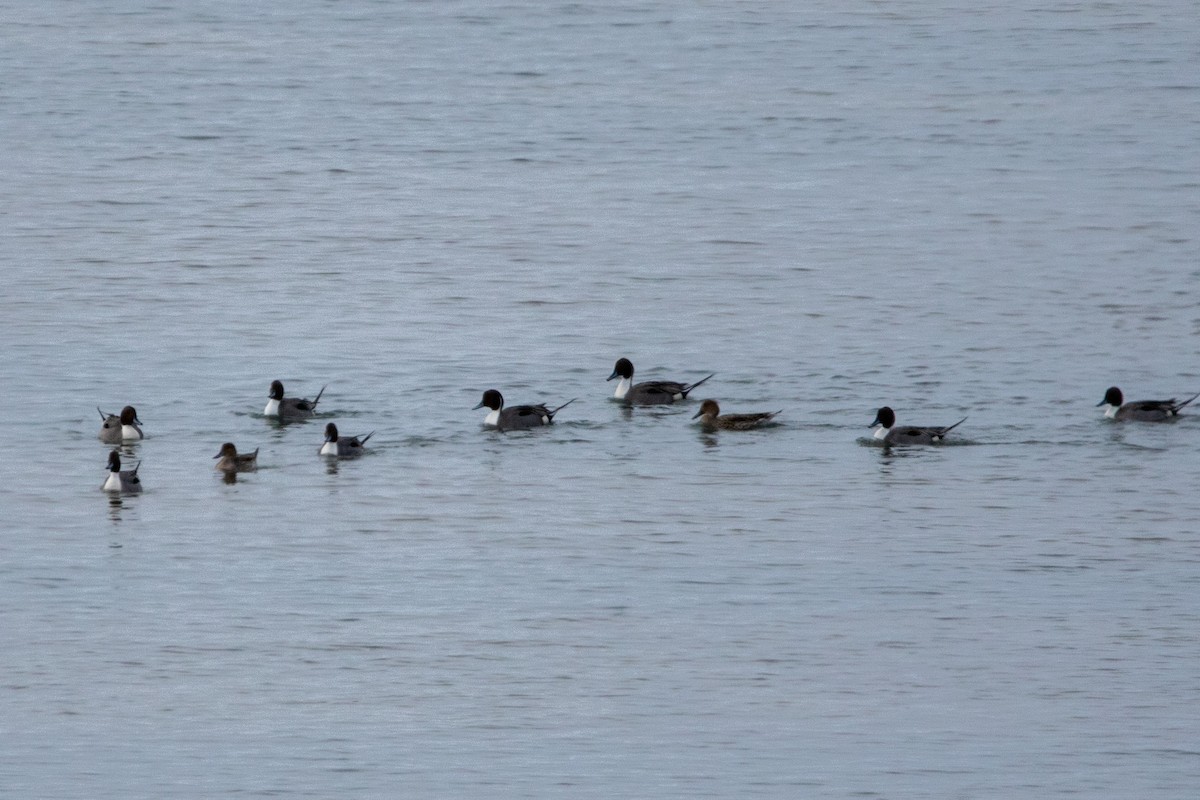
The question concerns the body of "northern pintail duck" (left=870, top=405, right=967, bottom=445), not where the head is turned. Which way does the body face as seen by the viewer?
to the viewer's left

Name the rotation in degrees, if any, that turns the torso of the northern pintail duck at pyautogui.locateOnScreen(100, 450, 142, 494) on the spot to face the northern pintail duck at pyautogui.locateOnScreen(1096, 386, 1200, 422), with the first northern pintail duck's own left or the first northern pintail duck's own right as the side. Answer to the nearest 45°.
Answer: approximately 135° to the first northern pintail duck's own left

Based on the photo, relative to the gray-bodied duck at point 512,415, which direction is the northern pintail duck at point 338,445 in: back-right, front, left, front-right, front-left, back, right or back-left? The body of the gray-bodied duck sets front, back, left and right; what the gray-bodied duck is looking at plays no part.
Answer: front-left

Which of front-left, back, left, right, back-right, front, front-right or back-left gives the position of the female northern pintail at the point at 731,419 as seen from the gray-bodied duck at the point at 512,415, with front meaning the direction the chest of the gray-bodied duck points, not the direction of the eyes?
back

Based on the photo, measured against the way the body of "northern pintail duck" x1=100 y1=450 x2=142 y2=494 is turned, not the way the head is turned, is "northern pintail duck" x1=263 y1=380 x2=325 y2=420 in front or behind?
behind

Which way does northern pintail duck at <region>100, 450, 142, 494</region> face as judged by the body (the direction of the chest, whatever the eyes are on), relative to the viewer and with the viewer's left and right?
facing the viewer and to the left of the viewer

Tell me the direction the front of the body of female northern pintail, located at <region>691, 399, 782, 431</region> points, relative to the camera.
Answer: to the viewer's left

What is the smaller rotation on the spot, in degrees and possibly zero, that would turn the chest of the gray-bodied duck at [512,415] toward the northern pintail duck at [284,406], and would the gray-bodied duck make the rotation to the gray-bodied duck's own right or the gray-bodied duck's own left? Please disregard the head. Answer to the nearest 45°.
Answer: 0° — it already faces it

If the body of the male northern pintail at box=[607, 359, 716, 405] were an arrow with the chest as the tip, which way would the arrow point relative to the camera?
to the viewer's left

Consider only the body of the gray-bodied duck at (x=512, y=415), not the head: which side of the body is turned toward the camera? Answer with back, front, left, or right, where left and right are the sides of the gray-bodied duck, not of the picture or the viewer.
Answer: left

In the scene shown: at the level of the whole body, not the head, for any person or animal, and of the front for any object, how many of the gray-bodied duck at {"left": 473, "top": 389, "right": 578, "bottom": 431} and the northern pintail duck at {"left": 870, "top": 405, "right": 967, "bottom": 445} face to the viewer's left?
2

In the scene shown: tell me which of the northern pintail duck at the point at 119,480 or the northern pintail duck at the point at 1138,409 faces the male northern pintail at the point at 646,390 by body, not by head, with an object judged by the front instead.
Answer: the northern pintail duck at the point at 1138,409

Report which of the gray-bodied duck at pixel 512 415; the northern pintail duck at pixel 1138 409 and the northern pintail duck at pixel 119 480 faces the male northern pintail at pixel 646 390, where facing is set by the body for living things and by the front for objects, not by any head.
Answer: the northern pintail duck at pixel 1138 409

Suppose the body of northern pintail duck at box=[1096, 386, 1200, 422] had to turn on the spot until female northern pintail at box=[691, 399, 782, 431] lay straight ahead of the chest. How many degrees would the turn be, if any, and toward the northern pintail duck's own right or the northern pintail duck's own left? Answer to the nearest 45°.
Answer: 0° — it already faces it

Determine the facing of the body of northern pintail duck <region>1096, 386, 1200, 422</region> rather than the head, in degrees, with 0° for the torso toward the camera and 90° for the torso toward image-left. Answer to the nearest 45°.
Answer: approximately 90°
